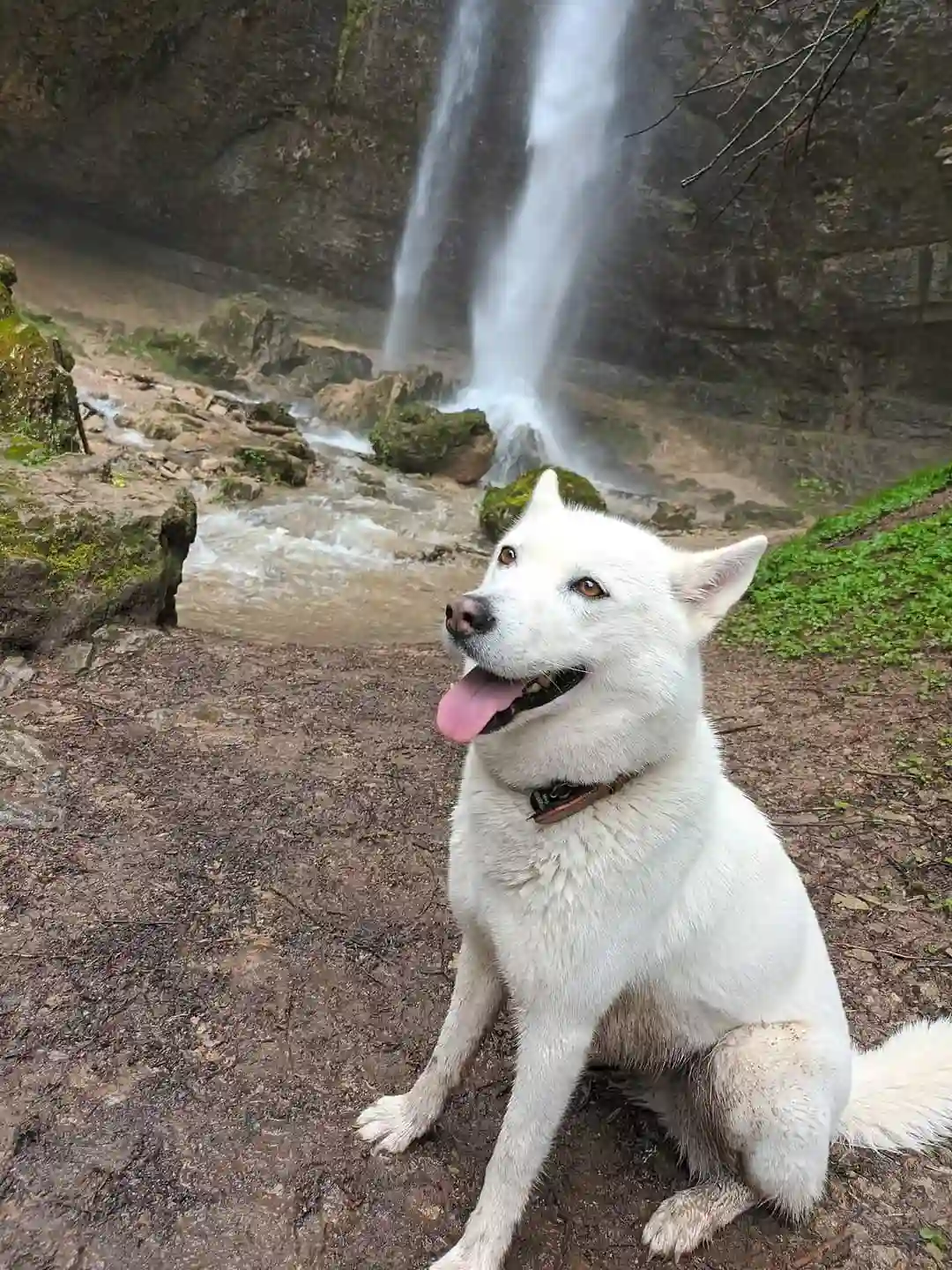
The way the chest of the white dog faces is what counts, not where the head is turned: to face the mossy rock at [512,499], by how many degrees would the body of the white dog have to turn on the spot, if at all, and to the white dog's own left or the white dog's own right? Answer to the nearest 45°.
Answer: approximately 135° to the white dog's own right

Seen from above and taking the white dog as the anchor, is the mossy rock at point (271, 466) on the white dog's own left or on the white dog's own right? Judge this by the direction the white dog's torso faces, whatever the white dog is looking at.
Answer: on the white dog's own right

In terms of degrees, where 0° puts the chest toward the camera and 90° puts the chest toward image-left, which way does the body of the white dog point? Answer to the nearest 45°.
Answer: approximately 45°

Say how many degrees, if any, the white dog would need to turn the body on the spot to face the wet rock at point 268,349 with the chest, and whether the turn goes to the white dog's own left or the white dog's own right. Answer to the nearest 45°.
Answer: approximately 90° to the white dog's own right

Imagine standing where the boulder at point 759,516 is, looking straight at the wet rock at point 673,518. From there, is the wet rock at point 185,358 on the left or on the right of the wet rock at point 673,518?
right

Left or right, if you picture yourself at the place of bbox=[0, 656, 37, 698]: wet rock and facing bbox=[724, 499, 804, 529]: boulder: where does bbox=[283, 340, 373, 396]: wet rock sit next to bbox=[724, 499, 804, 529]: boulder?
left

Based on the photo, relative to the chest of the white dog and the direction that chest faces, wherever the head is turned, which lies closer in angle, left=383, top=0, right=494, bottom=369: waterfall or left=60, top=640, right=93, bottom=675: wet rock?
the wet rock

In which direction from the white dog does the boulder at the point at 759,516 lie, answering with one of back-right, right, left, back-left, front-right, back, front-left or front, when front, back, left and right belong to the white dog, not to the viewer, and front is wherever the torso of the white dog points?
back-right

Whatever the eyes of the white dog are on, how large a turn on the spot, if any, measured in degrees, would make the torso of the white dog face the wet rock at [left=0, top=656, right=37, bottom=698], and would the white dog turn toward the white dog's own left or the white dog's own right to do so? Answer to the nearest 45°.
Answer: approximately 45° to the white dog's own right

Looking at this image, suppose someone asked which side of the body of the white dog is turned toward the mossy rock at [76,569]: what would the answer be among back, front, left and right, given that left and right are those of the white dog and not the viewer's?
right

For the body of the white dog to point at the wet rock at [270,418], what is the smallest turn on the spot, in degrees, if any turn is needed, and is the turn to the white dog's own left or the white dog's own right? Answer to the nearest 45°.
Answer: approximately 90° to the white dog's own right
